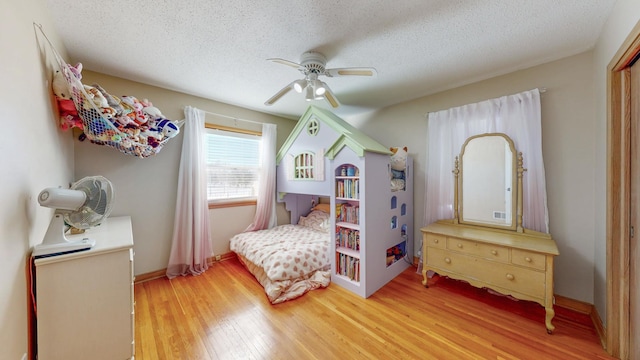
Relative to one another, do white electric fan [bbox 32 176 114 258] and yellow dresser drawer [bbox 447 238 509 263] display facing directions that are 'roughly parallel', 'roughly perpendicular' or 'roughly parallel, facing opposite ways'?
roughly parallel, facing opposite ways

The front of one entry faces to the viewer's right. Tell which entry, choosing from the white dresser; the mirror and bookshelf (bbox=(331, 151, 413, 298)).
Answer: the white dresser

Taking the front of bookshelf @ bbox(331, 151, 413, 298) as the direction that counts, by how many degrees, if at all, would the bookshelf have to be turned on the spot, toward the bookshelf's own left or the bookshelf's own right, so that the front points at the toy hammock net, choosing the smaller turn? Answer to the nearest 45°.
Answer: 0° — it already faces it

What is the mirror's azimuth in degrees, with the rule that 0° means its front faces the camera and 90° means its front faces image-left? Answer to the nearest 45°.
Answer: approximately 45°

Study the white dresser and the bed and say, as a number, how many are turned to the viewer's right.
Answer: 1

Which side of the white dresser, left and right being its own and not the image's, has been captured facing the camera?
right

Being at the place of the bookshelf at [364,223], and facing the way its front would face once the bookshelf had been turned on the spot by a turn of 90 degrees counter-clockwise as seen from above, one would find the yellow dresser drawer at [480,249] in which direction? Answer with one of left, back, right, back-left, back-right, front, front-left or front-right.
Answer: front-left

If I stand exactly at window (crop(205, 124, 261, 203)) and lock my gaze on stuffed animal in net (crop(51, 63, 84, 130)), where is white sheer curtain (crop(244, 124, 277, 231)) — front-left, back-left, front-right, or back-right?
back-left
